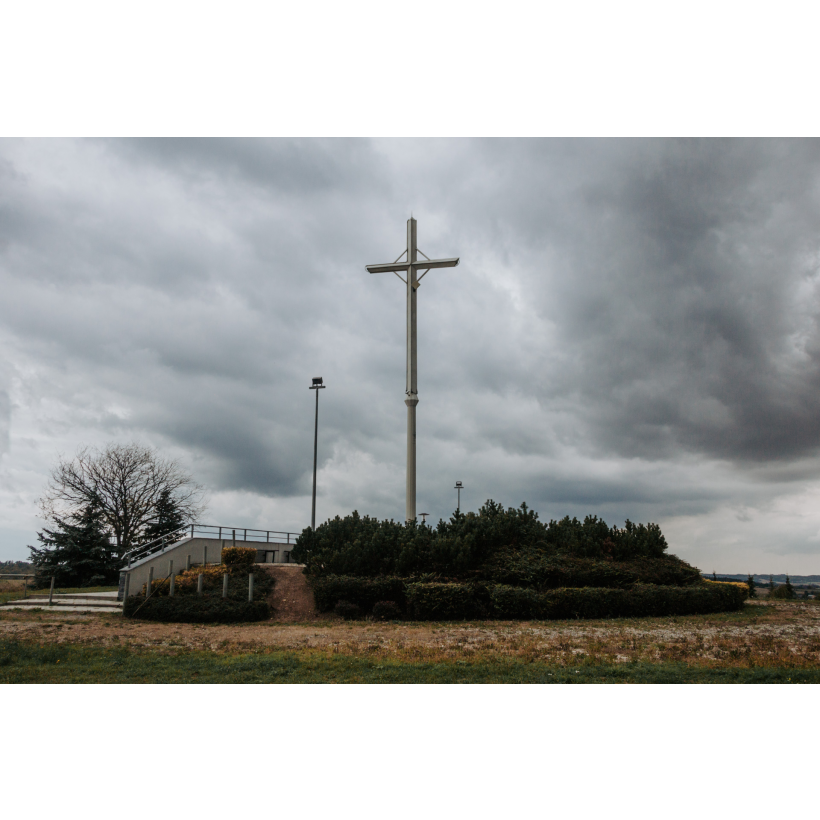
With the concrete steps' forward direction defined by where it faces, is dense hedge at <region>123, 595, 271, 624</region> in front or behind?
in front

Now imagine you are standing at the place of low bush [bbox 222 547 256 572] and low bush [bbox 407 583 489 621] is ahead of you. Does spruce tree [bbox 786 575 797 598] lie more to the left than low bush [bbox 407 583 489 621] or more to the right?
left

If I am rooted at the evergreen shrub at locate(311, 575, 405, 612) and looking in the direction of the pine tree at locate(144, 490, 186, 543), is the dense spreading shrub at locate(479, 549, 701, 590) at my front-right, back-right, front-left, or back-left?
back-right

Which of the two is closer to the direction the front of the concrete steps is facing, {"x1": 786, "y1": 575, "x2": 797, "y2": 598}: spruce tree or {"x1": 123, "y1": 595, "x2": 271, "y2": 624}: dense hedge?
the dense hedge
